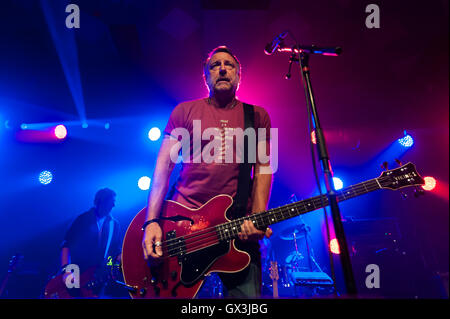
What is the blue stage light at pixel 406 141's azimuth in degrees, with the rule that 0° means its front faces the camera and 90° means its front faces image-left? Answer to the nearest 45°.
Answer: approximately 45°

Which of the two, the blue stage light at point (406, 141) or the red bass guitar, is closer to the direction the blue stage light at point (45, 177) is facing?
the red bass guitar
